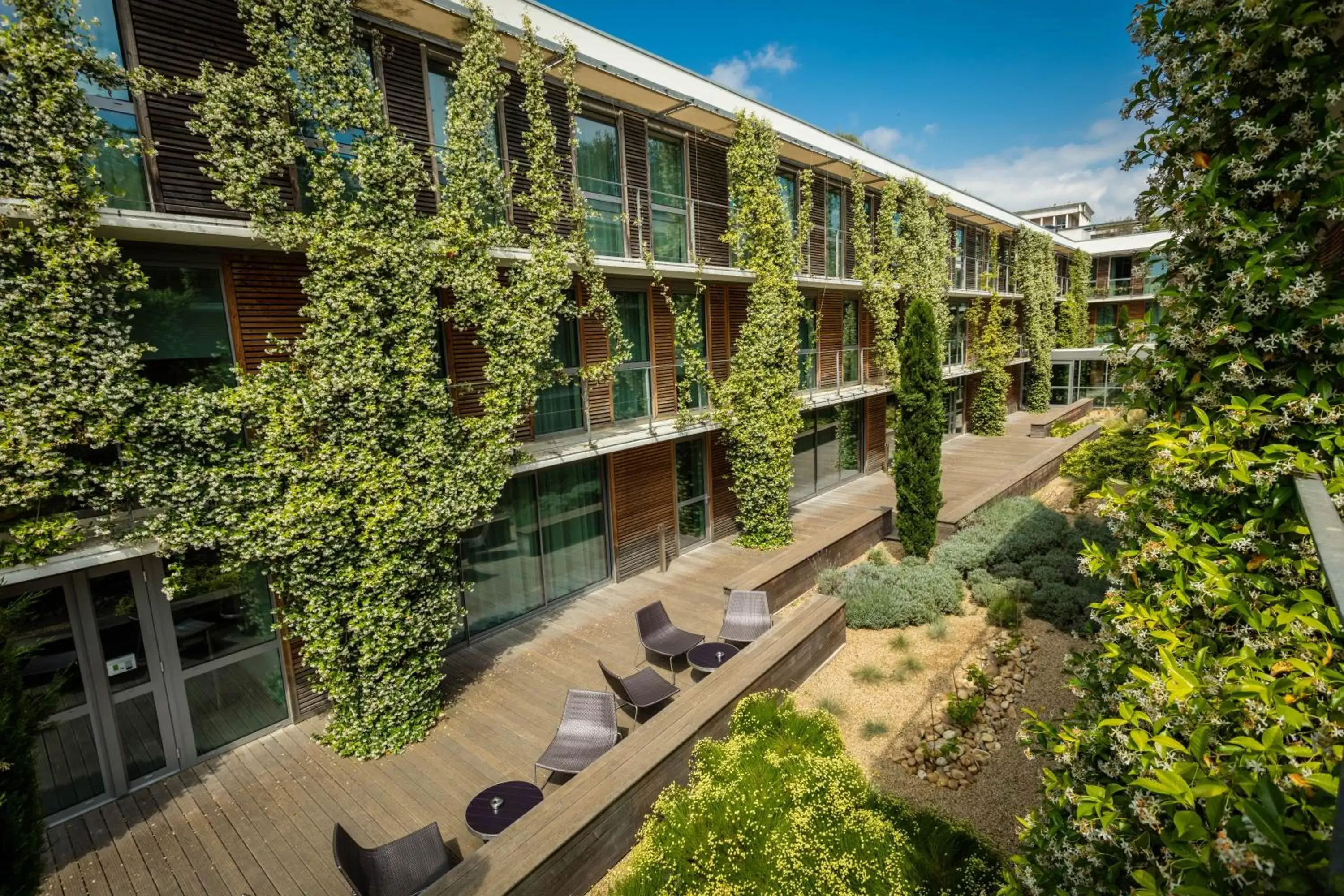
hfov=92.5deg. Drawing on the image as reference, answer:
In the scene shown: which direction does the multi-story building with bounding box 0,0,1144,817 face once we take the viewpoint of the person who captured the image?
facing the viewer and to the right of the viewer

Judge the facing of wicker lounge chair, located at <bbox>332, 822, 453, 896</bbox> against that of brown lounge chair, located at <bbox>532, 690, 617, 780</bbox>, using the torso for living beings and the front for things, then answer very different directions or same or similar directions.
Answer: very different directions

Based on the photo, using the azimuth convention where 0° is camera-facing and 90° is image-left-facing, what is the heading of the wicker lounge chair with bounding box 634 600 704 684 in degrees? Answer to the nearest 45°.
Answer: approximately 315°

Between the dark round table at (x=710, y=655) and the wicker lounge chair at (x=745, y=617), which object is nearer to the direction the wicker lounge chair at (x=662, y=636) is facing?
the dark round table

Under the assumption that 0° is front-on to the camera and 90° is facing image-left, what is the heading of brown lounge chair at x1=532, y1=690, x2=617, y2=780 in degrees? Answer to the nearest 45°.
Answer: approximately 45°

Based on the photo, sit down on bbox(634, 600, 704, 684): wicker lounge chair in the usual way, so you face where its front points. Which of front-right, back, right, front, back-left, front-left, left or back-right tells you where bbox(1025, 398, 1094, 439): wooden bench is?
left

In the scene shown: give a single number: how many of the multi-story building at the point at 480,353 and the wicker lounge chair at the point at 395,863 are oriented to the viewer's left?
0

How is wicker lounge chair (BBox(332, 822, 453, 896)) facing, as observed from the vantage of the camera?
facing away from the viewer and to the right of the viewer

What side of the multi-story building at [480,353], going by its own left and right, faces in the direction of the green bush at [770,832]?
front

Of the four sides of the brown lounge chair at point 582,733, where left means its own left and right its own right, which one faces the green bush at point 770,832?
left

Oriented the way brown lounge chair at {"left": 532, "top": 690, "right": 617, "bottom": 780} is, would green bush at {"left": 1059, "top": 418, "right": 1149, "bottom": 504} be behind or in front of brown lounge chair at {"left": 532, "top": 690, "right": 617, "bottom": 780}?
behind

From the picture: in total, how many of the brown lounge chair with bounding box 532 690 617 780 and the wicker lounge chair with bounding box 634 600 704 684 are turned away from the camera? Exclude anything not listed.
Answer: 0
